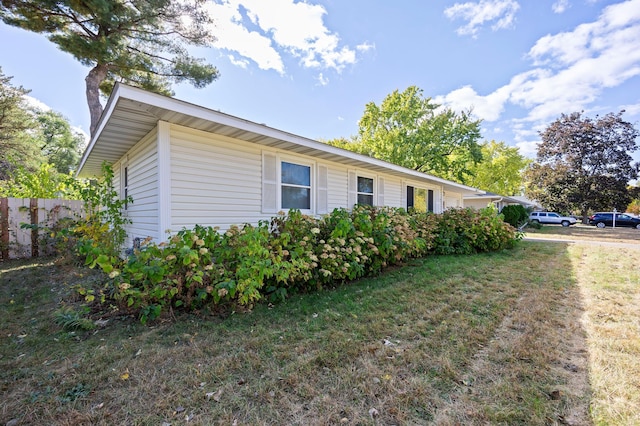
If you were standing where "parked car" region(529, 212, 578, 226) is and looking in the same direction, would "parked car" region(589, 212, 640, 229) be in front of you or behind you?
in front

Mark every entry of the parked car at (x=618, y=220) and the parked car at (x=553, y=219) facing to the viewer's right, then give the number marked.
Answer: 2

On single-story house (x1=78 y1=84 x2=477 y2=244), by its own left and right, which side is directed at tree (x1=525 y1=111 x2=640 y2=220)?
left

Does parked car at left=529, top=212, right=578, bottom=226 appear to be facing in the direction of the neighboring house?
no

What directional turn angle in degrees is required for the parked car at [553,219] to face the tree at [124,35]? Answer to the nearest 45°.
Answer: approximately 90° to its right

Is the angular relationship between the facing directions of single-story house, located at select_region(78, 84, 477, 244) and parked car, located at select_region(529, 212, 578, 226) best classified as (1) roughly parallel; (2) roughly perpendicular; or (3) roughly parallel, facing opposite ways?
roughly parallel

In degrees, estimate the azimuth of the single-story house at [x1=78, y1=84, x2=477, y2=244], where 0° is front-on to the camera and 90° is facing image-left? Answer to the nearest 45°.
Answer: approximately 315°

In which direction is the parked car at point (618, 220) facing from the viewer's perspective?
to the viewer's right

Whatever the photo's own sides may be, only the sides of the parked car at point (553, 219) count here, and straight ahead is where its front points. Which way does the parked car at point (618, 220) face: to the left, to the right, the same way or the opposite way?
the same way

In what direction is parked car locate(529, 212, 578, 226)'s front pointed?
to the viewer's right
